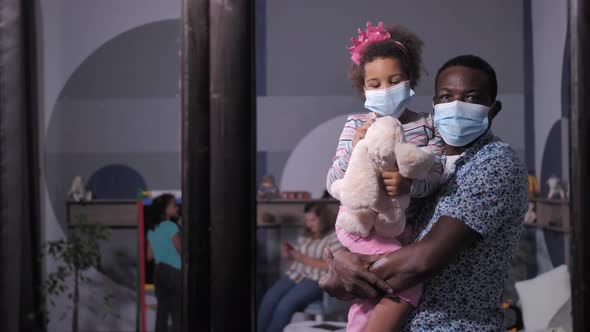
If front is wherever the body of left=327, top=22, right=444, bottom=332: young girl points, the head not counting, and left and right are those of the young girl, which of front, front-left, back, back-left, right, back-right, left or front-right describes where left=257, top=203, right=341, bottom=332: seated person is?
back

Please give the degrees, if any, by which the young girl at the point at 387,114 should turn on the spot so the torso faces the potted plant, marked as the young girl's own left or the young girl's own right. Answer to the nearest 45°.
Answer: approximately 135° to the young girl's own right

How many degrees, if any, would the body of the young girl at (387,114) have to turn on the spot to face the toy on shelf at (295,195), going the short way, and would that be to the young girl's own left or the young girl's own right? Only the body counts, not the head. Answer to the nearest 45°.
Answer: approximately 180°

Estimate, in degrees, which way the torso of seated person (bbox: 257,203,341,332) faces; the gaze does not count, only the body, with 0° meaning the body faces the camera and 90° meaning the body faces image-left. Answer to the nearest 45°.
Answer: approximately 45°

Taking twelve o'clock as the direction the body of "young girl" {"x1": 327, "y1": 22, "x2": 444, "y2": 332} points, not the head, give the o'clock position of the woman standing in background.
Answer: The woman standing in background is roughly at 5 o'clock from the young girl.

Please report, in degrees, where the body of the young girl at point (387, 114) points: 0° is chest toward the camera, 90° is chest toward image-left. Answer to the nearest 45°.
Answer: approximately 0°

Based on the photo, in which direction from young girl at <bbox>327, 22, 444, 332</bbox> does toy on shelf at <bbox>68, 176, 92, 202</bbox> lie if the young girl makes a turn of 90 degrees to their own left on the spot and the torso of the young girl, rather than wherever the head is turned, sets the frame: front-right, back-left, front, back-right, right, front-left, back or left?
back-left

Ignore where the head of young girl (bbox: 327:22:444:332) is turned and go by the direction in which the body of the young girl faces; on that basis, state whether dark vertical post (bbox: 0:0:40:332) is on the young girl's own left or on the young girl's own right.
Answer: on the young girl's own right
